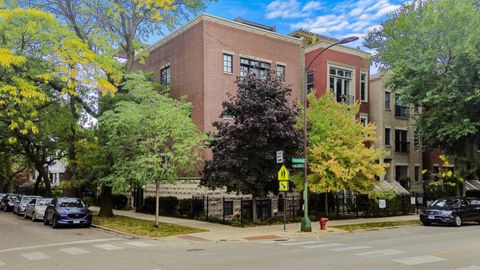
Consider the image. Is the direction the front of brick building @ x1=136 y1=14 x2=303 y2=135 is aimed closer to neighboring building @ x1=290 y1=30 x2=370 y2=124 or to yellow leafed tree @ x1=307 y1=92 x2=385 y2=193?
the yellow leafed tree

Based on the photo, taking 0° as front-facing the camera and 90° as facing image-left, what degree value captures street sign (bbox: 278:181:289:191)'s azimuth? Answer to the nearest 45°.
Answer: approximately 0°

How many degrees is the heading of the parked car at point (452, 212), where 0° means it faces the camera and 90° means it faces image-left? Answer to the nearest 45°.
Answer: approximately 45°

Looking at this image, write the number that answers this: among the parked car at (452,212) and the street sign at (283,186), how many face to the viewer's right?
0

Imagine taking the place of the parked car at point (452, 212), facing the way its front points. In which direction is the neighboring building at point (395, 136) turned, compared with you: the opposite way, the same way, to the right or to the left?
to the left

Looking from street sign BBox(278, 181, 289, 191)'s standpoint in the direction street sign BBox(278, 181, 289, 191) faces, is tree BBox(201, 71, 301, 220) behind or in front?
behind

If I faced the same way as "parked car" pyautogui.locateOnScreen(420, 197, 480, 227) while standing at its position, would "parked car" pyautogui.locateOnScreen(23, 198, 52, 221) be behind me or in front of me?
in front

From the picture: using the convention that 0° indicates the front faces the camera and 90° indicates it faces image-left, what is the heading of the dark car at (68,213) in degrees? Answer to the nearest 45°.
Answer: approximately 315°

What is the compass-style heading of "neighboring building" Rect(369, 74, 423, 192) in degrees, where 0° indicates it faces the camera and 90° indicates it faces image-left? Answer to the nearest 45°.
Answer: approximately 315°
